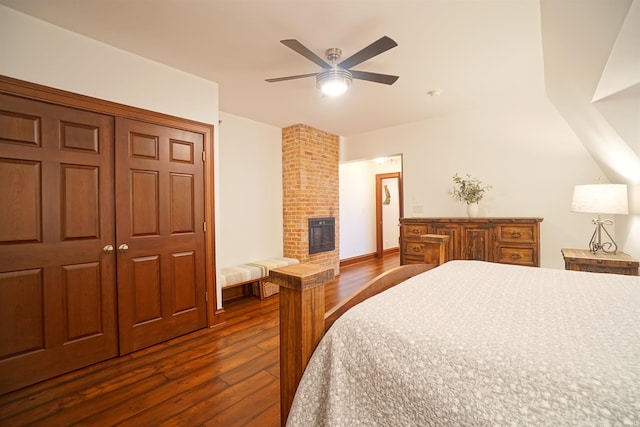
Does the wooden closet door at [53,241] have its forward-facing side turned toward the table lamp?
yes

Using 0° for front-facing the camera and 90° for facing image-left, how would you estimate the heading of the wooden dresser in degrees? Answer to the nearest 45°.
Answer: approximately 0°

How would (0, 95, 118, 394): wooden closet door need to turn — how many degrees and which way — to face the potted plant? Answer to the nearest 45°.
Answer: approximately 45° to its left

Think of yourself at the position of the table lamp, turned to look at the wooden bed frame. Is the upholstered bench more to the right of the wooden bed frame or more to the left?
right

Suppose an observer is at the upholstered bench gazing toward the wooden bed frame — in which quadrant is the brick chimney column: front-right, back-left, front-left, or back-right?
back-left

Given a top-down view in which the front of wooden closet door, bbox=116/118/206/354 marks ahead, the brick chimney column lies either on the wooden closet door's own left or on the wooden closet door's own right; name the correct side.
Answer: on the wooden closet door's own left

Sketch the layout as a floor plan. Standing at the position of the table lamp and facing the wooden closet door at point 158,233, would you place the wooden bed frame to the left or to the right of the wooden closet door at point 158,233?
left

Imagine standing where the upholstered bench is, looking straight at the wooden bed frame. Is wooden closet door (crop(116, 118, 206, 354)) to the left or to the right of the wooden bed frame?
right

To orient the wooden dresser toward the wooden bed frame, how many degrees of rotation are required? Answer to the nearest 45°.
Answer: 0° — it already faces it

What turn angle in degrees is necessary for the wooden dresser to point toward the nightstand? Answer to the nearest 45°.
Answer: approximately 45° to its left

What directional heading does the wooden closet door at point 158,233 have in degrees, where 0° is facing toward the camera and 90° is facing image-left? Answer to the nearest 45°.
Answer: approximately 315°
